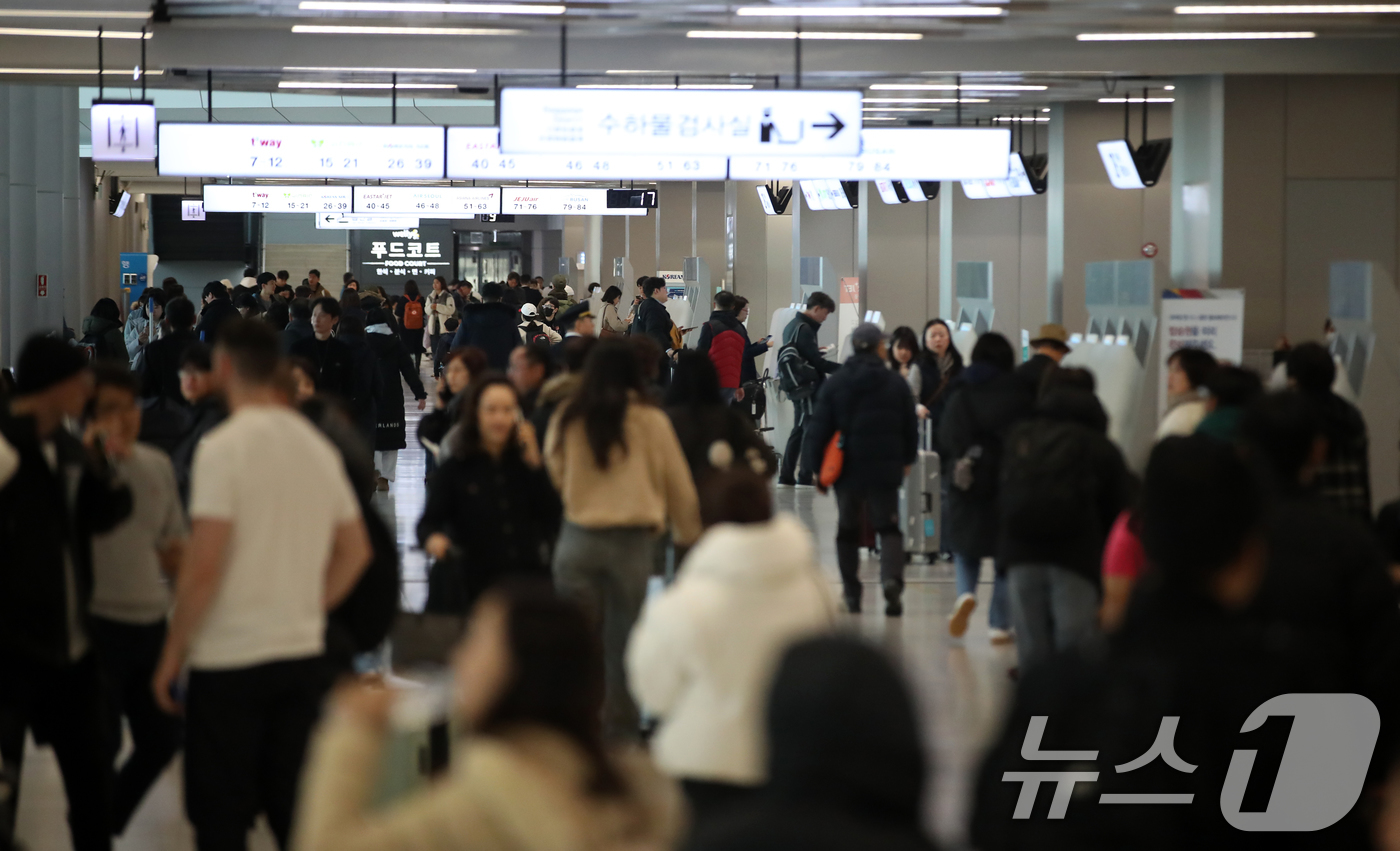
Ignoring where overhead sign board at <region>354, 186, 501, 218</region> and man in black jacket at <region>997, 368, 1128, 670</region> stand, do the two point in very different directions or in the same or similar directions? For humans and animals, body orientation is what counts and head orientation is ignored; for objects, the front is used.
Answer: very different directions

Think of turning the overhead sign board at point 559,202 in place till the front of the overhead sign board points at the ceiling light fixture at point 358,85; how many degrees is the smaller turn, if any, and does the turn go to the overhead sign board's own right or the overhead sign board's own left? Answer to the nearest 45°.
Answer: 0° — it already faces it

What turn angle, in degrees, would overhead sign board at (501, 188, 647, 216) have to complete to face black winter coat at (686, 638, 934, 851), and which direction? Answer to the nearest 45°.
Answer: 0° — it already faces it

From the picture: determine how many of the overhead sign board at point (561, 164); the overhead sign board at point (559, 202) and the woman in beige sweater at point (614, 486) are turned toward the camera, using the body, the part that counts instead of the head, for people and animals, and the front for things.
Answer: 2

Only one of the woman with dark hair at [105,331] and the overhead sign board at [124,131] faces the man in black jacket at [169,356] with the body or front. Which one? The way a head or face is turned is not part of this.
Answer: the overhead sign board

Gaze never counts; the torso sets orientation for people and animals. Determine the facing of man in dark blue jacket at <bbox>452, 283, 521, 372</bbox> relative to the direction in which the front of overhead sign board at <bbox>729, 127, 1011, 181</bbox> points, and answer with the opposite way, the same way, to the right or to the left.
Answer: the opposite way

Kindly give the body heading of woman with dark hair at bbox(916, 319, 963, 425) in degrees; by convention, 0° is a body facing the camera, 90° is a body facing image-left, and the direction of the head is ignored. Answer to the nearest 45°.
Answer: approximately 0°

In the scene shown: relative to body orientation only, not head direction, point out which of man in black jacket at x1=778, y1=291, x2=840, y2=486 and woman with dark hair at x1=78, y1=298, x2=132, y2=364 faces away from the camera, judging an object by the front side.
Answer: the woman with dark hair

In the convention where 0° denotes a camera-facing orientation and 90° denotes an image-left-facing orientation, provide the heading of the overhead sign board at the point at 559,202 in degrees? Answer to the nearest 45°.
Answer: approximately 0°
